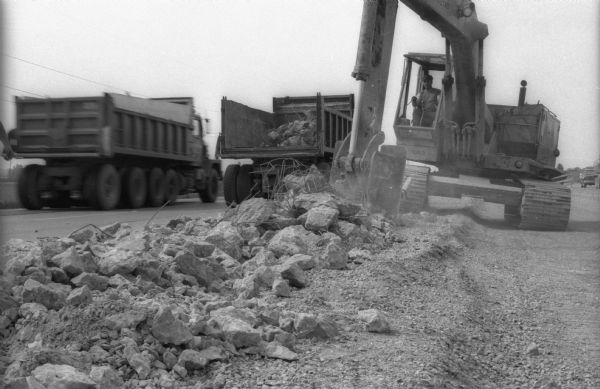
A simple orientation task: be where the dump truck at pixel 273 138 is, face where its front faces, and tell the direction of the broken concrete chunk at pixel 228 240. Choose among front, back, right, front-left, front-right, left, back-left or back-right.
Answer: back-right

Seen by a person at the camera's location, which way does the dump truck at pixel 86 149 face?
facing away from the viewer and to the right of the viewer

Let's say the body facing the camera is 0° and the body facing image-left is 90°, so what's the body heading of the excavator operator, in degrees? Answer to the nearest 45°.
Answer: approximately 45°

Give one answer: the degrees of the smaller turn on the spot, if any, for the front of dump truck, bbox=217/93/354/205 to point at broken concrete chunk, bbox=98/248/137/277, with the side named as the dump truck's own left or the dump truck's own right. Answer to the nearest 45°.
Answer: approximately 135° to the dump truck's own right

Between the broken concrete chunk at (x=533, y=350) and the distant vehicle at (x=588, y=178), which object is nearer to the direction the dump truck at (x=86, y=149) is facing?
the distant vehicle

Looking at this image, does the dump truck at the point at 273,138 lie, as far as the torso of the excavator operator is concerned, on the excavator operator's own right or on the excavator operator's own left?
on the excavator operator's own right

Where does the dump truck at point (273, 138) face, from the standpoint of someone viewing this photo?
facing away from the viewer and to the right of the viewer

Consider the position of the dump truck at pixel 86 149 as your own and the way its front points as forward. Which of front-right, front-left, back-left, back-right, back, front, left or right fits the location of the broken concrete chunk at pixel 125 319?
back-right

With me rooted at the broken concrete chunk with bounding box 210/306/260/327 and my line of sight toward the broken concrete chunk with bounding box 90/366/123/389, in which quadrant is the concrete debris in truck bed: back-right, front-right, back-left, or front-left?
back-right

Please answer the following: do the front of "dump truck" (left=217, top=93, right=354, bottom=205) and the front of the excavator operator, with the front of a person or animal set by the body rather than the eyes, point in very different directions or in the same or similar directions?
very different directions

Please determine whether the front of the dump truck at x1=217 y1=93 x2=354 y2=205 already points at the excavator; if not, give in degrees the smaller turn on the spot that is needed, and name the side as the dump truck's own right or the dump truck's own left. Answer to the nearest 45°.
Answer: approximately 90° to the dump truck's own right
